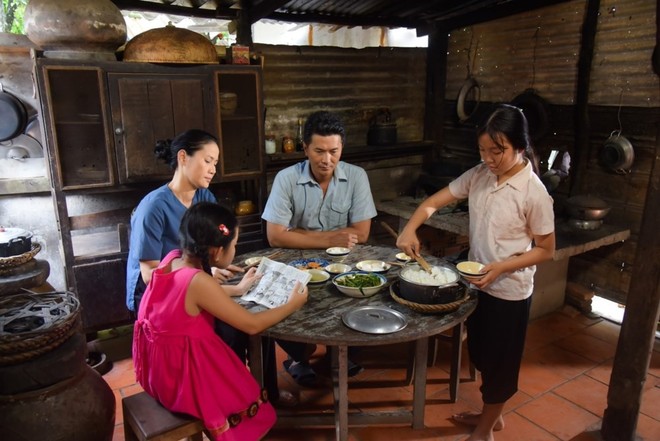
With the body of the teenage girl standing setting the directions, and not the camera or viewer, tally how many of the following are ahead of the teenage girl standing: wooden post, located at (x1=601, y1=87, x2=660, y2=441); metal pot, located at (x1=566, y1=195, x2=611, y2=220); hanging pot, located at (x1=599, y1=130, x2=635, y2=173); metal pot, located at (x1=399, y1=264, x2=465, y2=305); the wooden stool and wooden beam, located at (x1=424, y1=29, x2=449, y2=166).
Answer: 2

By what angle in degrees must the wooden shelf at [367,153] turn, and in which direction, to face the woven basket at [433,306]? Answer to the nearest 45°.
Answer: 0° — it already faces it

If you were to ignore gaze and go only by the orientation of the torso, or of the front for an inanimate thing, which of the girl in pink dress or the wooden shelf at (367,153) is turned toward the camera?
the wooden shelf

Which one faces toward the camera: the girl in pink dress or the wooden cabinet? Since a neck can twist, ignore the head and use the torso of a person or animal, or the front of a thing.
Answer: the wooden cabinet

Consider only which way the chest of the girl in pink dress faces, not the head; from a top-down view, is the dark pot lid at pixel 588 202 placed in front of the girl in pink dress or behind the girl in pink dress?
in front

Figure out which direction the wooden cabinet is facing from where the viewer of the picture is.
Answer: facing the viewer

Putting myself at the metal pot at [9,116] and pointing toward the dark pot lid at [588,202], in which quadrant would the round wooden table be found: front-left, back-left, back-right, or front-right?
front-right

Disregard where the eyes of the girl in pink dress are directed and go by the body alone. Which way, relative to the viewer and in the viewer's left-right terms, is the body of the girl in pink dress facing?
facing away from the viewer and to the right of the viewer

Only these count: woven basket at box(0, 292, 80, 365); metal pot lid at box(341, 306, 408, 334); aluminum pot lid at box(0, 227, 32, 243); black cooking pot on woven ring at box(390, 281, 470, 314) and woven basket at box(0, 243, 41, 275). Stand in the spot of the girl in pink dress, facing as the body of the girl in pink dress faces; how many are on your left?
3

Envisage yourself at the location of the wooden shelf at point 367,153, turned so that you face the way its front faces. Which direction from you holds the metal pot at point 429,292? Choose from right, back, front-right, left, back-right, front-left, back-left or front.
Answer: front

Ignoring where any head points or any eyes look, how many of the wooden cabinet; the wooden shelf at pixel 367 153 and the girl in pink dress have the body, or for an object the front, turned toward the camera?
2

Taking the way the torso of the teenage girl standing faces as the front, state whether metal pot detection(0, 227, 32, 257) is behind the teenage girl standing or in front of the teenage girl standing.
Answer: in front

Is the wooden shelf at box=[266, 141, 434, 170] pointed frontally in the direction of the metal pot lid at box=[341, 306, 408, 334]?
yes

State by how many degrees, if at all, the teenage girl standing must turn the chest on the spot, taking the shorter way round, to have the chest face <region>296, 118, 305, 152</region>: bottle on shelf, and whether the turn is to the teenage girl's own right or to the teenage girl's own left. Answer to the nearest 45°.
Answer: approximately 90° to the teenage girl's own right

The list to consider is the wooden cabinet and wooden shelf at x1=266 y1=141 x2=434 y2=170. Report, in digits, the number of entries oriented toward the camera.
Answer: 2

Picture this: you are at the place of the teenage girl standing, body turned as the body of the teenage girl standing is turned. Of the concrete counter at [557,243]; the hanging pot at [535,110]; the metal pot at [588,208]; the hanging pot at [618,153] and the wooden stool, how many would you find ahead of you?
1

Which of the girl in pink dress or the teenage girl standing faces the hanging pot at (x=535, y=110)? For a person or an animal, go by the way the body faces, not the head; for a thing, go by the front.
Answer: the girl in pink dress

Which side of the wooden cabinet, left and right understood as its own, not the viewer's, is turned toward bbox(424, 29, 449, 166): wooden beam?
left

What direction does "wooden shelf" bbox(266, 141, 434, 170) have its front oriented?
toward the camera

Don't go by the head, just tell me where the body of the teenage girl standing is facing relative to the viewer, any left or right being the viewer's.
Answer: facing the viewer and to the left of the viewer

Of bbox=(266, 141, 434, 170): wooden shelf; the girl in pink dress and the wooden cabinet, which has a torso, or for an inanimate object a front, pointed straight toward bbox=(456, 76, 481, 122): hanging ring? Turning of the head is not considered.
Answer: the girl in pink dress
